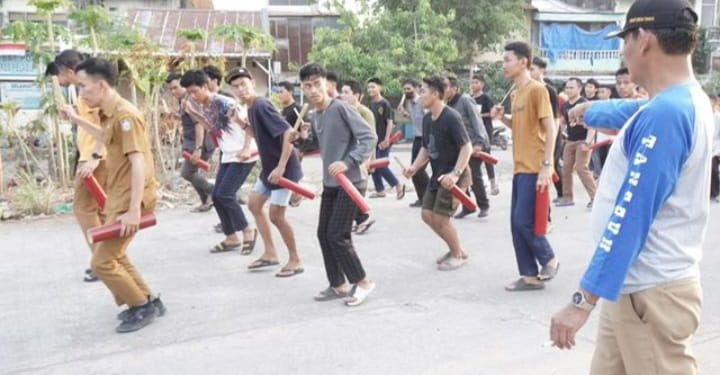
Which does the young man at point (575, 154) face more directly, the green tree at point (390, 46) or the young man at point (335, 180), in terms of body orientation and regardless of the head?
the young man

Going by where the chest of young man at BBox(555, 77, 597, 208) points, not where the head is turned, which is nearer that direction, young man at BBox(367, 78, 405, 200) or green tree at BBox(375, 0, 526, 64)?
the young man

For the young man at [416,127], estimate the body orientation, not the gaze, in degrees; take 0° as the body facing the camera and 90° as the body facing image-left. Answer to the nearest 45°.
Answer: approximately 45°

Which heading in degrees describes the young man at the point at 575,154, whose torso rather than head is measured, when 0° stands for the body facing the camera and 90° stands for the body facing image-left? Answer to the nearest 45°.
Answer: approximately 45°

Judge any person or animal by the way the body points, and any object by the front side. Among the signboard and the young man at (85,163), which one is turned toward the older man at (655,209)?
the signboard

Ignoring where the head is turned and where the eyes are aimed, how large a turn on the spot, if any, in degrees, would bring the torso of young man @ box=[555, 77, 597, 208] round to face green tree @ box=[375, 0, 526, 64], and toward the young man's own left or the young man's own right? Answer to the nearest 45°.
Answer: approximately 135° to the young man's own right

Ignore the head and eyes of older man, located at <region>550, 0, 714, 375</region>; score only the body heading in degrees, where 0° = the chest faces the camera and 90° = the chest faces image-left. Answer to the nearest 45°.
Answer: approximately 90°
